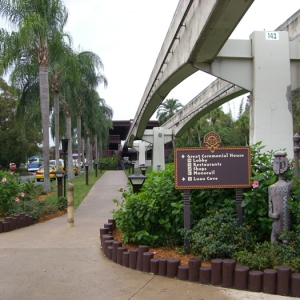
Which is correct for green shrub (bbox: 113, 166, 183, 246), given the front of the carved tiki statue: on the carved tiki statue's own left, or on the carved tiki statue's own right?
on the carved tiki statue's own right

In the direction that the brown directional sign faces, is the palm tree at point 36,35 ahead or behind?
behind

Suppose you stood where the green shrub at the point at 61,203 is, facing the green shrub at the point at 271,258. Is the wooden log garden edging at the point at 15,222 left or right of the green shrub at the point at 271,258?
right

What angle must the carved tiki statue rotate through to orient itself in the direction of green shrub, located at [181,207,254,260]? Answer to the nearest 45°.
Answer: approximately 90° to its right

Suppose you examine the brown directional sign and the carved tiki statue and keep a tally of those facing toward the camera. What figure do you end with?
2

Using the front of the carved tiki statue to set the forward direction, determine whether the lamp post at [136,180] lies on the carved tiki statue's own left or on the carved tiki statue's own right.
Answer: on the carved tiki statue's own right

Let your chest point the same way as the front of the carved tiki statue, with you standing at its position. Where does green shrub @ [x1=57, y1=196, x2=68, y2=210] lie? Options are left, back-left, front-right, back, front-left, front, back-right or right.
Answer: back-right

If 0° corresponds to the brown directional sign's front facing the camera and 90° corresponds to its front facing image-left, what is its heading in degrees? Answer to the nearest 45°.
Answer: approximately 0°
